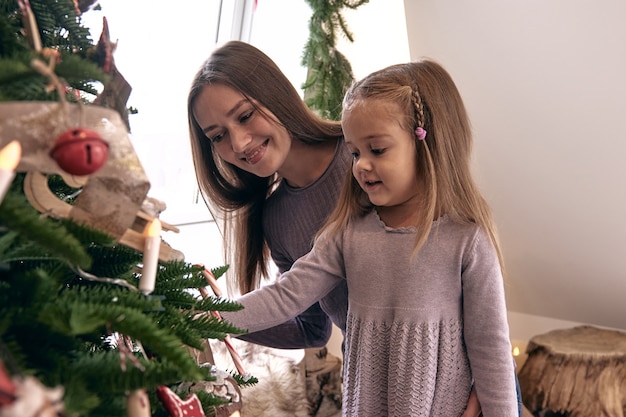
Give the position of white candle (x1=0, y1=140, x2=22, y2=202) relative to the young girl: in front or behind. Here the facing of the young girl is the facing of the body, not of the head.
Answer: in front

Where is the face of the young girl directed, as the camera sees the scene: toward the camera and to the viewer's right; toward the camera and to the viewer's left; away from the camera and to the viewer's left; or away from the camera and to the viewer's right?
toward the camera and to the viewer's left

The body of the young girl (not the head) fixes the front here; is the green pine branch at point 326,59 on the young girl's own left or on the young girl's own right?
on the young girl's own right

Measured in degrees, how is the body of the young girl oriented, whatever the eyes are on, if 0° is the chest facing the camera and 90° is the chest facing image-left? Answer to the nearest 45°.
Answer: approximately 45°

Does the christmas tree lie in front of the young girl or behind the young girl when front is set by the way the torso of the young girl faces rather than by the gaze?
in front
